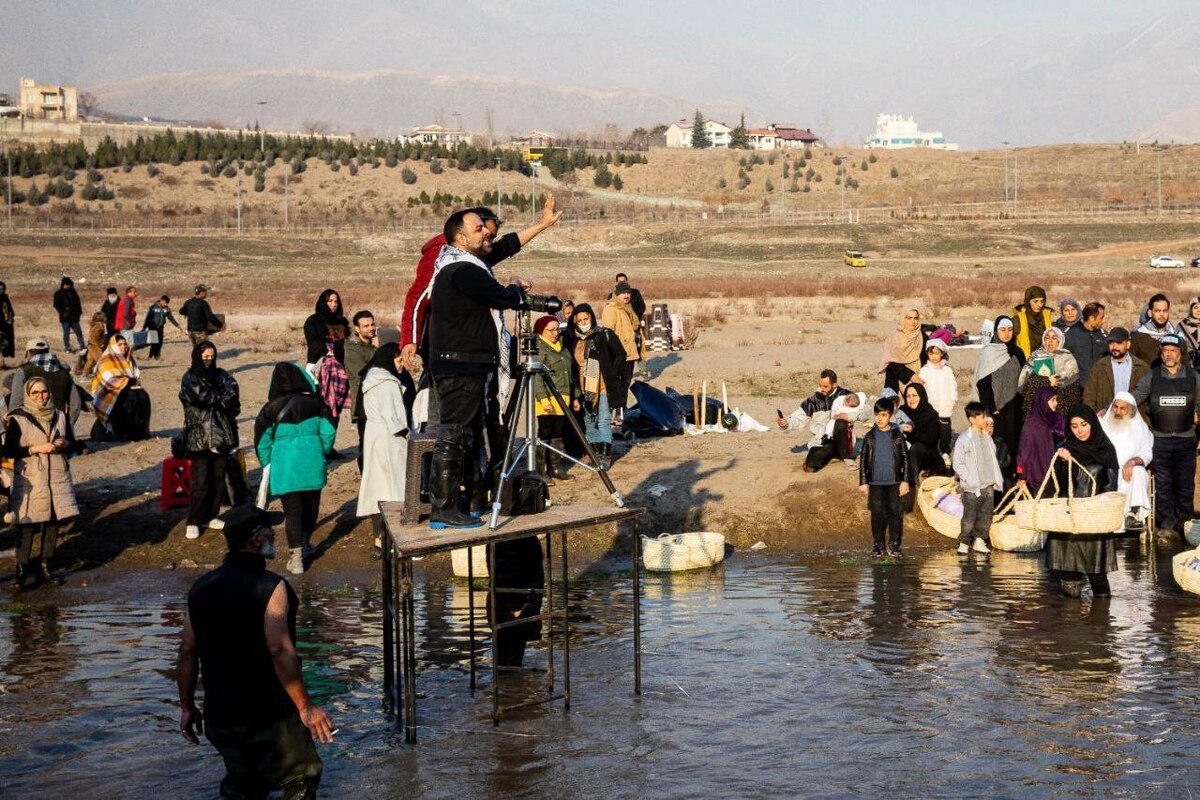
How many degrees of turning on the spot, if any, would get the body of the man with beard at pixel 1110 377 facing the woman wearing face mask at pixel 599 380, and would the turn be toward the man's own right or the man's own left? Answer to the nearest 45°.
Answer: approximately 90° to the man's own right

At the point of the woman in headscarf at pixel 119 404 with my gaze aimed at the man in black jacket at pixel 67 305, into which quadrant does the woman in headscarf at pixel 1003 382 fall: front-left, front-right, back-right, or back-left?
back-right

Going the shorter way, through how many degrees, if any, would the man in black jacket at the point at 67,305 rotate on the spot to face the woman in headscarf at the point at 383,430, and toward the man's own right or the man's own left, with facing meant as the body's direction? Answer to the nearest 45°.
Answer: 0° — they already face them

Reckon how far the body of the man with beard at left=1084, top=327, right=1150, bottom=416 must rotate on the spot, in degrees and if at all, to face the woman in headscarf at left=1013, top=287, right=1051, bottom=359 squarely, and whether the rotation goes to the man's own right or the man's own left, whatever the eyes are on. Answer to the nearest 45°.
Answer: approximately 135° to the man's own right

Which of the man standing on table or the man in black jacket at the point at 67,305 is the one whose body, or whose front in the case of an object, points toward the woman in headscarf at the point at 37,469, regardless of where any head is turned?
the man in black jacket

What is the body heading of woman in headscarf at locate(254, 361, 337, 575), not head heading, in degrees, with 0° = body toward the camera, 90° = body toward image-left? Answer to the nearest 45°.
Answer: approximately 180°

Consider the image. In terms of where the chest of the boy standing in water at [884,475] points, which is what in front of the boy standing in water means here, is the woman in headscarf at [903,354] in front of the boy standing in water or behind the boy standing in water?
behind
